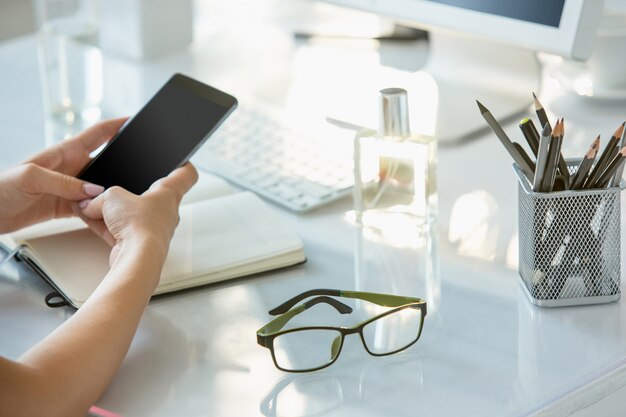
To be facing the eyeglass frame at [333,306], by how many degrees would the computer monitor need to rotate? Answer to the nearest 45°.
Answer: approximately 45° to its left

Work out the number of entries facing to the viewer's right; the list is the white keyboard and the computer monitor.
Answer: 0

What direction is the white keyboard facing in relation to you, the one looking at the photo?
facing the viewer and to the left of the viewer

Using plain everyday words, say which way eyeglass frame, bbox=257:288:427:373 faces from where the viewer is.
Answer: facing the viewer and to the right of the viewer

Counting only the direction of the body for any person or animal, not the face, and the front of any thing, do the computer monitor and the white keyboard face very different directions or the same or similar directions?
same or similar directions
